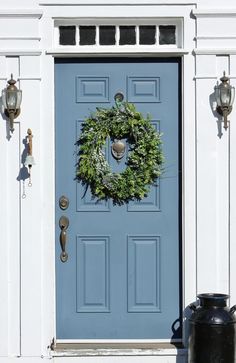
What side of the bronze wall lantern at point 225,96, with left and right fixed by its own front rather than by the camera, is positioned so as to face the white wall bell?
right

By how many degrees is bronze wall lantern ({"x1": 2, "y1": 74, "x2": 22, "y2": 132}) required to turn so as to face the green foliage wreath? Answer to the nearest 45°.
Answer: approximately 90° to its left

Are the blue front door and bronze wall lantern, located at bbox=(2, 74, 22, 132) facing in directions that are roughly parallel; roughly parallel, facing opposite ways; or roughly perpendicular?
roughly parallel

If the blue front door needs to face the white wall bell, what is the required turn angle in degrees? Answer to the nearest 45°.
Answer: approximately 90° to its right

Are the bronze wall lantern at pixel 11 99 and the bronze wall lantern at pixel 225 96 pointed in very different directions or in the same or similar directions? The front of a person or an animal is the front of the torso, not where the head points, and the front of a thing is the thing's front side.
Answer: same or similar directions

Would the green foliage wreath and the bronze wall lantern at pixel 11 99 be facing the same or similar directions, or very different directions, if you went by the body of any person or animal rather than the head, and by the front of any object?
same or similar directions

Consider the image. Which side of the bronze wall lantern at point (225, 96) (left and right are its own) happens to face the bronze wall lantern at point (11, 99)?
right

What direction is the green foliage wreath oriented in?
toward the camera

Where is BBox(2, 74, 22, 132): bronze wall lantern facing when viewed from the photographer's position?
facing the viewer

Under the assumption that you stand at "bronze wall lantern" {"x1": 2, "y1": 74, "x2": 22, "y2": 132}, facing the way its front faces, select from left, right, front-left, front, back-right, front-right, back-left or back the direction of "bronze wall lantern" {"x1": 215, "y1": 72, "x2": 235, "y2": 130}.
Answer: left

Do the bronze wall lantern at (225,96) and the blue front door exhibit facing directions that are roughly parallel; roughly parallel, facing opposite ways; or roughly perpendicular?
roughly parallel
